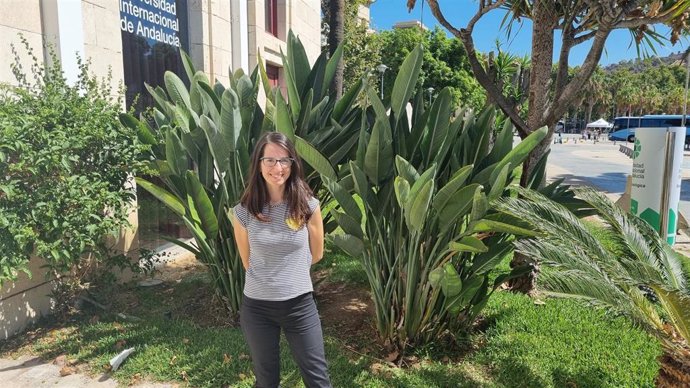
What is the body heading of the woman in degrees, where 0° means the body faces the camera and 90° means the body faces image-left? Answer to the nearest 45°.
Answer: approximately 0°

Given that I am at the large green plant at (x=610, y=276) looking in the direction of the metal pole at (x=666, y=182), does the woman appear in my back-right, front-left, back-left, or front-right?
back-left

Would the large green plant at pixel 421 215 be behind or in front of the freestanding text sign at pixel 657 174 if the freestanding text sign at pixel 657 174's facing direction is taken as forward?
in front

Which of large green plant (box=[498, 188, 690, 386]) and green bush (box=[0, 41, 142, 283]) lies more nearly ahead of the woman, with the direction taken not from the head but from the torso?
the large green plant

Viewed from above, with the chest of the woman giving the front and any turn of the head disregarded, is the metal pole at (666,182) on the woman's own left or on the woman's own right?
on the woman's own left

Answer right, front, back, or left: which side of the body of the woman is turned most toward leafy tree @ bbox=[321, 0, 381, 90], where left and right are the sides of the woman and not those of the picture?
back

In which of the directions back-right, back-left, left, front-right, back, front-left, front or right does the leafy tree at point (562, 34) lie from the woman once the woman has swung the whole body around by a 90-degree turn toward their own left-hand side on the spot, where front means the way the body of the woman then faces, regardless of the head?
front-left

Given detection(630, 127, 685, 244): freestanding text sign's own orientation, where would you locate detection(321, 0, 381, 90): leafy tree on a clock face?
The leafy tree is roughly at 3 o'clock from the freestanding text sign.

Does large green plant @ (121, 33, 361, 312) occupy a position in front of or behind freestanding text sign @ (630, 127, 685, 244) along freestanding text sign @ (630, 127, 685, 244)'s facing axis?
in front

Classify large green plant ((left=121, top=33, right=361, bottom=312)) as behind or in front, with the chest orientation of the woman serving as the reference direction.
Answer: behind

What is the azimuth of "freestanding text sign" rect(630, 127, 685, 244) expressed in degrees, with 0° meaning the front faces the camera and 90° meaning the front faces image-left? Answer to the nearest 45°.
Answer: approximately 45°
